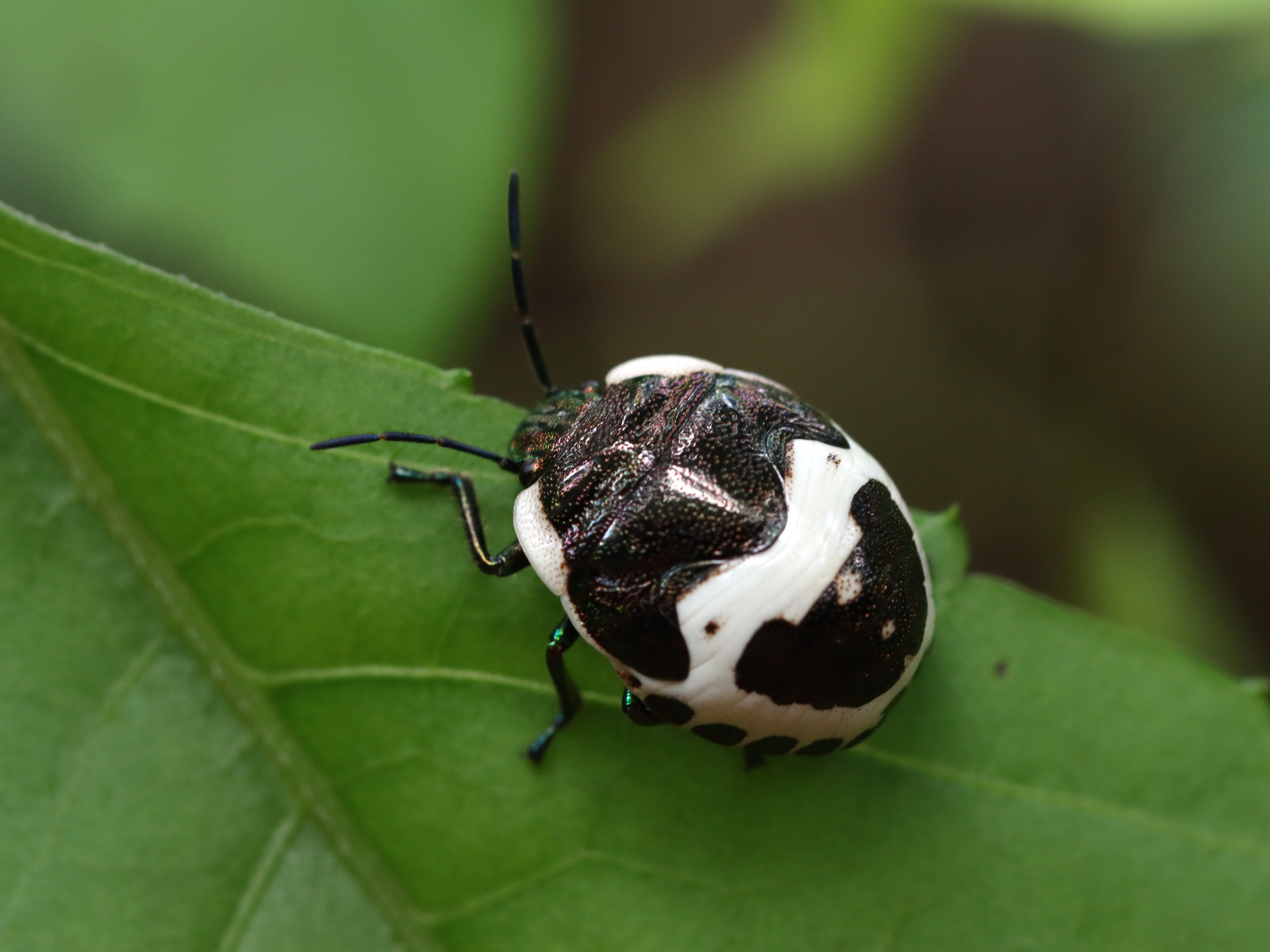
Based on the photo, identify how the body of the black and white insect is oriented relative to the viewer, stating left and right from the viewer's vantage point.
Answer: facing away from the viewer and to the left of the viewer
